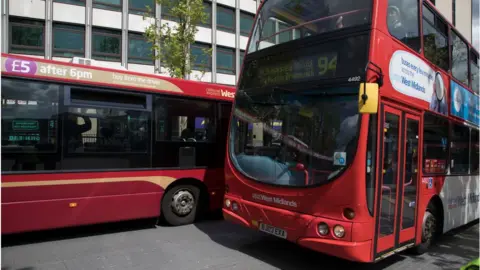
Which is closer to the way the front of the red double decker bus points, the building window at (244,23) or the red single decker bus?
the red single decker bus

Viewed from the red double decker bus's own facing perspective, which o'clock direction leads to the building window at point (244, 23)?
The building window is roughly at 4 o'clock from the red double decker bus.

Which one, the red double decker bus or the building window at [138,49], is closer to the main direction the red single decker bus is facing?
the building window

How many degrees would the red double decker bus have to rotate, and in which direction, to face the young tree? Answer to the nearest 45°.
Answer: approximately 90° to its right

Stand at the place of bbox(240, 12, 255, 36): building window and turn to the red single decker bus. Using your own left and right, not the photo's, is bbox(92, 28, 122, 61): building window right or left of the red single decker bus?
right

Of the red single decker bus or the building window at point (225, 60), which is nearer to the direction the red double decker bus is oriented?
the red single decker bus

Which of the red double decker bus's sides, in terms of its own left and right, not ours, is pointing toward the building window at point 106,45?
right
